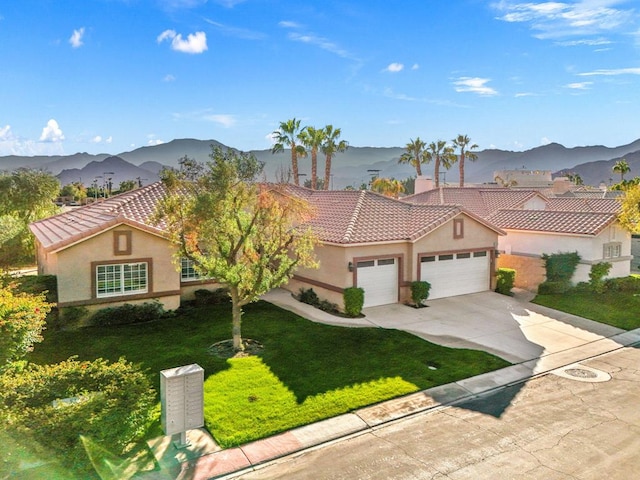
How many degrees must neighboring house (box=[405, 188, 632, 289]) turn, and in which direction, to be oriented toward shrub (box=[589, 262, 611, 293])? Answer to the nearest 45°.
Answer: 0° — it already faces it

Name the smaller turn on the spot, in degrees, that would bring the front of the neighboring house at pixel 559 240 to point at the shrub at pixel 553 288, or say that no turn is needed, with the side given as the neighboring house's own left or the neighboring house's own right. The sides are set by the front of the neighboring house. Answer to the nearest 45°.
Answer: approximately 45° to the neighboring house's own right

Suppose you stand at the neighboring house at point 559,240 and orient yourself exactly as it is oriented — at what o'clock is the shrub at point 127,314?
The shrub is roughly at 3 o'clock from the neighboring house.

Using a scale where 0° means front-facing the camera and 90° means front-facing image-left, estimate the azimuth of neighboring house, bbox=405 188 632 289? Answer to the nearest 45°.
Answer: approximately 315°

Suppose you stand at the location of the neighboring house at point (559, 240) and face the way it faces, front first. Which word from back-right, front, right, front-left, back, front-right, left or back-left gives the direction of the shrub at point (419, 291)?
right

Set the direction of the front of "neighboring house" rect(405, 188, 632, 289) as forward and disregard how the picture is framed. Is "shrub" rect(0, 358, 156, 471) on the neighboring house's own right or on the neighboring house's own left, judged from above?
on the neighboring house's own right

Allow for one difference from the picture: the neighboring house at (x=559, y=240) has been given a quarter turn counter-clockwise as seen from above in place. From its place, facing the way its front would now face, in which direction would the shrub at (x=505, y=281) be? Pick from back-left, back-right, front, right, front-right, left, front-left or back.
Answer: back

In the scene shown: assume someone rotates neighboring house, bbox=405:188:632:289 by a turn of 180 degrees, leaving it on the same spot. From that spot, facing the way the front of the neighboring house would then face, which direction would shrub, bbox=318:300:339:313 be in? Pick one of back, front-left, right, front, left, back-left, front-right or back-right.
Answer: left

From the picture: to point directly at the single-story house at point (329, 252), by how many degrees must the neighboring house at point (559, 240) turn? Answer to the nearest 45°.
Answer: approximately 90° to its right

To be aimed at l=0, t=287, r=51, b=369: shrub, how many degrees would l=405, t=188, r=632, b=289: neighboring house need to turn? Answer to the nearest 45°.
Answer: approximately 90° to its right

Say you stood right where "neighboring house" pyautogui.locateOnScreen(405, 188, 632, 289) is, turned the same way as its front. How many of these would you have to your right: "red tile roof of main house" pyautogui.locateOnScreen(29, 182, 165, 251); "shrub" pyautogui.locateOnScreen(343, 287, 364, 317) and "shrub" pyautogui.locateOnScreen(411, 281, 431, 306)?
3

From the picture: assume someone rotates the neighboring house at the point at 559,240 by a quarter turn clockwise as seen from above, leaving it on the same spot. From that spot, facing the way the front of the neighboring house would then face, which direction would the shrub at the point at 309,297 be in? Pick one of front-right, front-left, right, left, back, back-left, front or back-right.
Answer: front

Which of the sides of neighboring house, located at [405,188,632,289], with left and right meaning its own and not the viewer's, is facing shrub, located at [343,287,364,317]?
right
